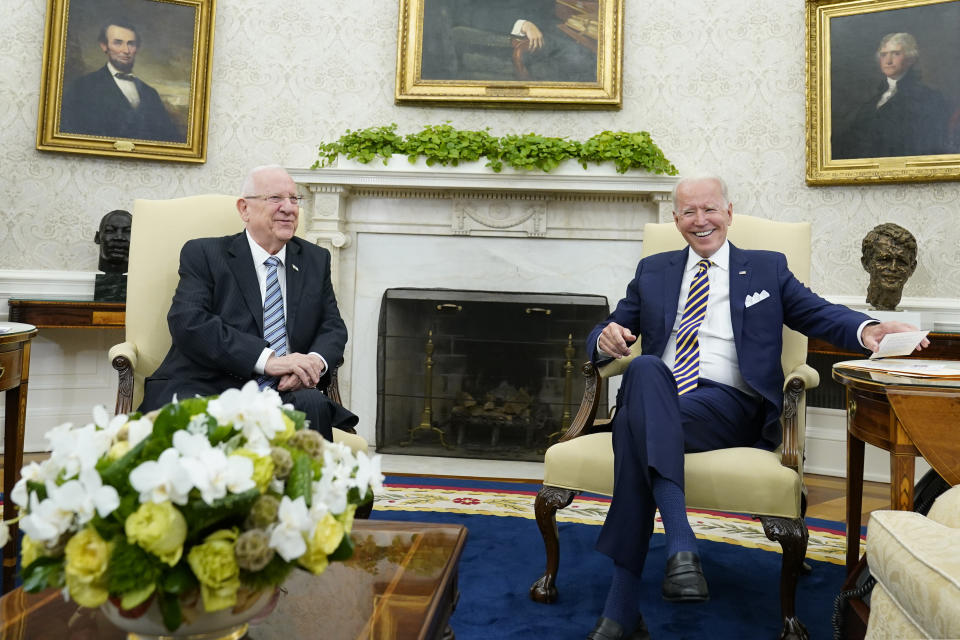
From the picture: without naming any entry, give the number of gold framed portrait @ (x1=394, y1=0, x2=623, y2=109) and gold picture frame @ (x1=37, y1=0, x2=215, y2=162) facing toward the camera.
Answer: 2

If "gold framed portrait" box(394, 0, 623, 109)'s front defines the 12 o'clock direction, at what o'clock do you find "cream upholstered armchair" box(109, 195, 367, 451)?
The cream upholstered armchair is roughly at 1 o'clock from the gold framed portrait.

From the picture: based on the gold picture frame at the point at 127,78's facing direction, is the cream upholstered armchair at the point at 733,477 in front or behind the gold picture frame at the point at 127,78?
in front

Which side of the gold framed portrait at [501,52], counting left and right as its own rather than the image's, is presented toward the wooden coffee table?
front

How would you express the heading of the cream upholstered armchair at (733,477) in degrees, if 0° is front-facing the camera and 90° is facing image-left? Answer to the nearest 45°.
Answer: approximately 45°

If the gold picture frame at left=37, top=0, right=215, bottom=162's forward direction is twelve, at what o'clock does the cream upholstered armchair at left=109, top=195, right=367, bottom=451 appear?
The cream upholstered armchair is roughly at 12 o'clock from the gold picture frame.

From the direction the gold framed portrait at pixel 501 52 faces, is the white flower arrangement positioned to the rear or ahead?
ahead

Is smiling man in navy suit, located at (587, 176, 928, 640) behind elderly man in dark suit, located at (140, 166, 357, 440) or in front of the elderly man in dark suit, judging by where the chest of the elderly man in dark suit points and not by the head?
in front

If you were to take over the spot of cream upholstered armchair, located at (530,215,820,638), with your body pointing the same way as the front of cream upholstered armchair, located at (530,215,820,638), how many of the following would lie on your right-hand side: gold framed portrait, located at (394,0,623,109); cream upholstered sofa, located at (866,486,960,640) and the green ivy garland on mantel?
2

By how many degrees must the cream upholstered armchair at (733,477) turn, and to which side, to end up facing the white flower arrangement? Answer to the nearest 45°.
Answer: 0° — it already faces it
